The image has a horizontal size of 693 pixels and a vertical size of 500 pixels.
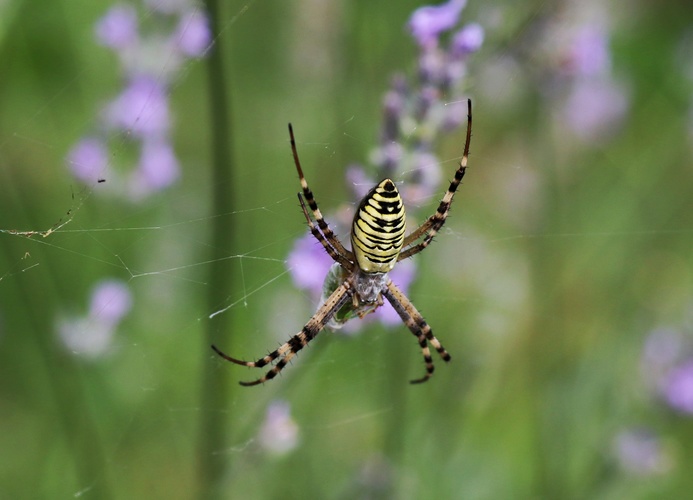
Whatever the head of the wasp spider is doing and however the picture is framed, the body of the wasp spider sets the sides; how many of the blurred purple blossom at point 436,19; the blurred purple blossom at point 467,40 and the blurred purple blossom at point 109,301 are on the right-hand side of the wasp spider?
1

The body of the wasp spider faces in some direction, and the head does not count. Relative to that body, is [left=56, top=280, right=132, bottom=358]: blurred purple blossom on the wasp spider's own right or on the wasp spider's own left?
on the wasp spider's own right

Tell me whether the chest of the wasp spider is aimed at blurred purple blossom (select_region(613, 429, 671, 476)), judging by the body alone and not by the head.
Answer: no
